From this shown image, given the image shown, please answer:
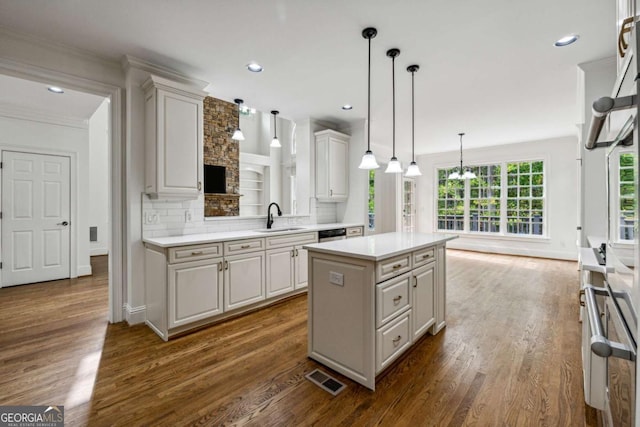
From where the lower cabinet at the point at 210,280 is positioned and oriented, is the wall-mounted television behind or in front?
behind

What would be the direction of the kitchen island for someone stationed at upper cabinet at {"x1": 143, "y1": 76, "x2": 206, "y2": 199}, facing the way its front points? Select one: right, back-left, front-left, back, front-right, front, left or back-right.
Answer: front

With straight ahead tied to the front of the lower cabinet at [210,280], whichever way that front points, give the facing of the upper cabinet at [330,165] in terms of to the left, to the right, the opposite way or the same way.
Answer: the same way

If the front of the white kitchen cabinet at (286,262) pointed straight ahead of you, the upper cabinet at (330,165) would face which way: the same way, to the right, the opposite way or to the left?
the same way

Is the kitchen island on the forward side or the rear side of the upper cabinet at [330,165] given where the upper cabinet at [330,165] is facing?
on the forward side

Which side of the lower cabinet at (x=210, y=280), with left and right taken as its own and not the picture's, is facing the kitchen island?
front

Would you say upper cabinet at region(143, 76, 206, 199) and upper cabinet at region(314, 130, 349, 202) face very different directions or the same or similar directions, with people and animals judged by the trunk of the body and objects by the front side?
same or similar directions

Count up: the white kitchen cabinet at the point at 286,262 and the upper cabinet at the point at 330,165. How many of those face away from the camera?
0

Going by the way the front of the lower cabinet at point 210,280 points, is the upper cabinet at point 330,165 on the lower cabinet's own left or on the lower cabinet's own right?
on the lower cabinet's own left

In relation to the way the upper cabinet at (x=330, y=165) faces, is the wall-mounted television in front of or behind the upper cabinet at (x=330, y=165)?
behind

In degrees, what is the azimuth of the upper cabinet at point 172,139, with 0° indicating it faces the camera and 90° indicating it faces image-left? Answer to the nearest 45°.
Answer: approximately 315°

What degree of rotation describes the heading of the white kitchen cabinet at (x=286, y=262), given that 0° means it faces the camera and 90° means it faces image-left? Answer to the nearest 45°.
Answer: approximately 315°

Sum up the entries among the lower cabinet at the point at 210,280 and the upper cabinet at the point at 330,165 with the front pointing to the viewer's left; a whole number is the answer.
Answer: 0

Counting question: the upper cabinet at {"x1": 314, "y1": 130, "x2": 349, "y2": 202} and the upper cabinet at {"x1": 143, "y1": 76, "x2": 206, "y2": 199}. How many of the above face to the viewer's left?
0

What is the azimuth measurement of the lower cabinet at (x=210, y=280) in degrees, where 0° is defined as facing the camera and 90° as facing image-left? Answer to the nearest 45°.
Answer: approximately 315°

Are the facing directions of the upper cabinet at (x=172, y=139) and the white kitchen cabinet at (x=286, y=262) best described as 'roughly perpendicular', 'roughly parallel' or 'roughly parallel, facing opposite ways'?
roughly parallel
